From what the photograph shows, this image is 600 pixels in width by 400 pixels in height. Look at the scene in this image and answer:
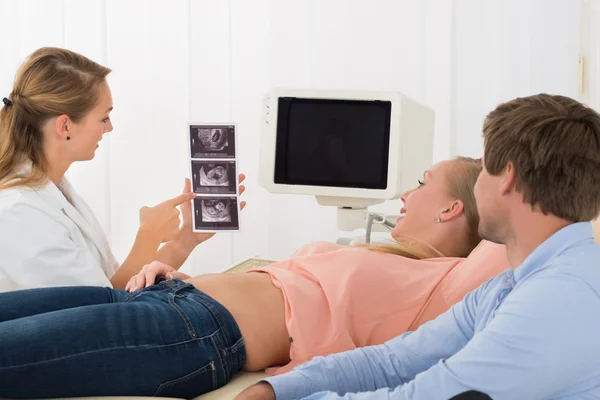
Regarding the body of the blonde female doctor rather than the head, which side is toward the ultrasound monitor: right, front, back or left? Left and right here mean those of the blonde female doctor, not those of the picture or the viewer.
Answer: front

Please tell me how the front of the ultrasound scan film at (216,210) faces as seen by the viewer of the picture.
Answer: facing the viewer

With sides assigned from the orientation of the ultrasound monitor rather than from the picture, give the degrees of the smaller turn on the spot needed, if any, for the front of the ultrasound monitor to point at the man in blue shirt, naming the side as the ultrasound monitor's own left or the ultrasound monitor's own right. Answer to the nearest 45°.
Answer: approximately 45° to the ultrasound monitor's own left

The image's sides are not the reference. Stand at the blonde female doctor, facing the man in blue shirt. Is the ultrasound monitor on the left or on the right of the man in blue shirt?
left

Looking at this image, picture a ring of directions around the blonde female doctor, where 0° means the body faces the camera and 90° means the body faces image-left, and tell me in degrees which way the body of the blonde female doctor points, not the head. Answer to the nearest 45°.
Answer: approximately 270°

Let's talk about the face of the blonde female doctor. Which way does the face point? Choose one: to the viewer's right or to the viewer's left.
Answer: to the viewer's right

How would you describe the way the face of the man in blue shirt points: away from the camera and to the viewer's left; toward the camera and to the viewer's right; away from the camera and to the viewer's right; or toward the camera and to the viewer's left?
away from the camera and to the viewer's left

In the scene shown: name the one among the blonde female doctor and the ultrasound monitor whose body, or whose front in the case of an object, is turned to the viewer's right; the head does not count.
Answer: the blonde female doctor
